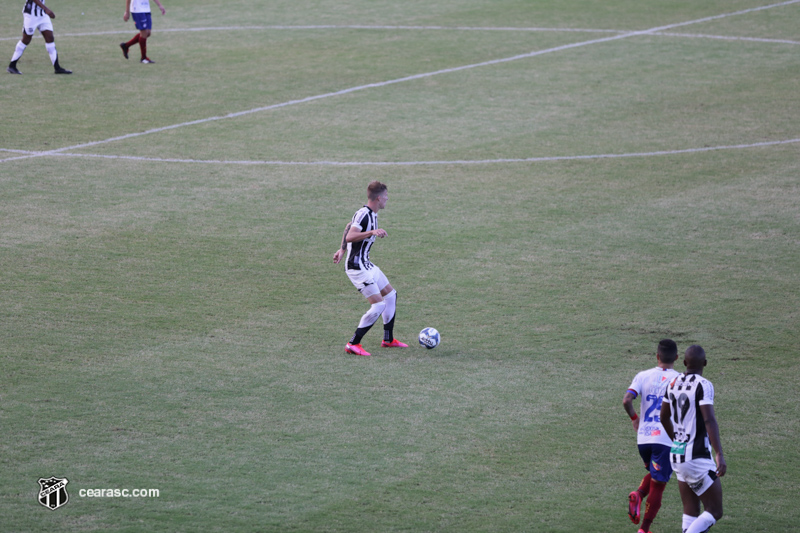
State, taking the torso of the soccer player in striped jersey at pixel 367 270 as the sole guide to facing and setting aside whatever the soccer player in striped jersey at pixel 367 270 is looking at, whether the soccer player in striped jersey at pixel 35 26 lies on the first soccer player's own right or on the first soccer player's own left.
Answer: on the first soccer player's own left

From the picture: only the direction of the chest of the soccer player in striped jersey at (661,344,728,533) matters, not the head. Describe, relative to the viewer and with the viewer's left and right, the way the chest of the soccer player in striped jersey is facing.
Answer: facing away from the viewer and to the right of the viewer

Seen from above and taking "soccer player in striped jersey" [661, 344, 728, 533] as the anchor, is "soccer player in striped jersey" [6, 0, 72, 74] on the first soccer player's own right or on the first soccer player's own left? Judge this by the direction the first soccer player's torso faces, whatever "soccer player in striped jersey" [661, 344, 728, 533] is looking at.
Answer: on the first soccer player's own left

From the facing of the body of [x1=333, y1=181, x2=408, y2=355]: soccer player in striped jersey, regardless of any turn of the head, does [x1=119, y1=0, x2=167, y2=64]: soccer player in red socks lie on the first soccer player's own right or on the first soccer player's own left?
on the first soccer player's own left

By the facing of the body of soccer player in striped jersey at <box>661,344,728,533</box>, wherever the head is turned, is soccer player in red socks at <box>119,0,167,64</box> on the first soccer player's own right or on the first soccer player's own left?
on the first soccer player's own left

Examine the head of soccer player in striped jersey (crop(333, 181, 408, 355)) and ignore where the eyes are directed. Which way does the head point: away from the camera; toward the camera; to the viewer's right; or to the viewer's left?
to the viewer's right

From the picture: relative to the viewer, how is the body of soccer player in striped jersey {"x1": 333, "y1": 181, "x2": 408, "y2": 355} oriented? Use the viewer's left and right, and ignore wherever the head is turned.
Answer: facing to the right of the viewer

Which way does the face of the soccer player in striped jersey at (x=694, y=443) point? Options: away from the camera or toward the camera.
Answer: away from the camera
